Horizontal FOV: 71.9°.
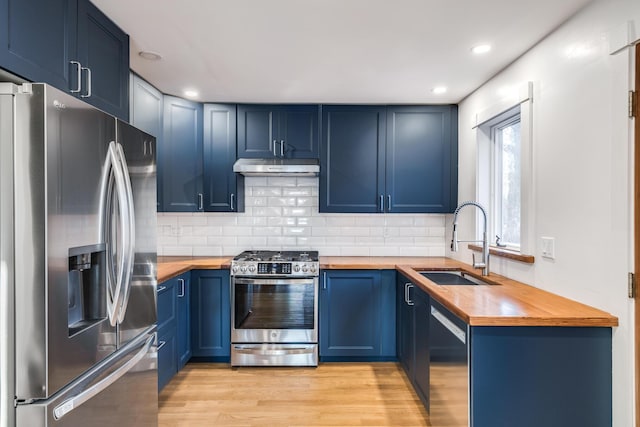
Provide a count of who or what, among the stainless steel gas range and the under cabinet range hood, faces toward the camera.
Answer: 2

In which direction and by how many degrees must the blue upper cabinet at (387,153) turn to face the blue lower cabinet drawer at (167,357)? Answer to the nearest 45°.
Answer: approximately 45° to its right

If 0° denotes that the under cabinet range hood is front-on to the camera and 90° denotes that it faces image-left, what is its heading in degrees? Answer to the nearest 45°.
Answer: approximately 0°

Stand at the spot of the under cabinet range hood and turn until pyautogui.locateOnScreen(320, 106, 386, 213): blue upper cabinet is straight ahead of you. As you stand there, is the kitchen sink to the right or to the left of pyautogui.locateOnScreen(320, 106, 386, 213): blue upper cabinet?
right

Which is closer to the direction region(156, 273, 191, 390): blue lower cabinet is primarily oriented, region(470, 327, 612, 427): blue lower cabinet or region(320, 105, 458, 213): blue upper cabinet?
the blue lower cabinet

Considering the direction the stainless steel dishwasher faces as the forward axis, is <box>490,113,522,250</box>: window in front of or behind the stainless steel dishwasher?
behind

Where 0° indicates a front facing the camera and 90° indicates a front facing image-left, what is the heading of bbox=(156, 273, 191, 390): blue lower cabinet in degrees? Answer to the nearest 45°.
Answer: approximately 315°
